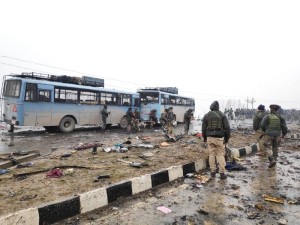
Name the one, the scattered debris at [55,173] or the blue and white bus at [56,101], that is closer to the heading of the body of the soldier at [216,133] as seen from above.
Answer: the blue and white bus

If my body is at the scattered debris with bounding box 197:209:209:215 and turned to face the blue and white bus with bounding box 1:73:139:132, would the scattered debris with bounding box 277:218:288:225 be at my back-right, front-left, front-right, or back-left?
back-right

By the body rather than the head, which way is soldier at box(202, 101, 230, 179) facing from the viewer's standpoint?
away from the camera

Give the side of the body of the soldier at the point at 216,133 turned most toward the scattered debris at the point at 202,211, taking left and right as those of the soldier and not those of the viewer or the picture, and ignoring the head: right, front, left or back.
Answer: back

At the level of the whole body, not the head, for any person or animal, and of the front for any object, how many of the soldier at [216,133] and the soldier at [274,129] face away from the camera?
2

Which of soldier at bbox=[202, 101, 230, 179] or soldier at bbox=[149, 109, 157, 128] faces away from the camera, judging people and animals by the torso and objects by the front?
soldier at bbox=[202, 101, 230, 179]

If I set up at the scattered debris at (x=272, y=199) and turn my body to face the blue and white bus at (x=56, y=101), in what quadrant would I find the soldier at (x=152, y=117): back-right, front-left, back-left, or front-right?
front-right

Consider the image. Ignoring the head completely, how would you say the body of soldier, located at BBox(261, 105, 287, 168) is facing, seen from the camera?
away from the camera

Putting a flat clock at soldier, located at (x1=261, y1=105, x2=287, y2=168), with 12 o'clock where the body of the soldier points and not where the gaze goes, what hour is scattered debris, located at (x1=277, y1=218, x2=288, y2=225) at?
The scattered debris is roughly at 6 o'clock from the soldier.

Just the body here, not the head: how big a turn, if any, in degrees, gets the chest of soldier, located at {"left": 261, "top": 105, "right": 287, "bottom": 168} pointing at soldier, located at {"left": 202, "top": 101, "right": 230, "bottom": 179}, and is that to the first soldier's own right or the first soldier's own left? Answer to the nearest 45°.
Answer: approximately 135° to the first soldier's own left
